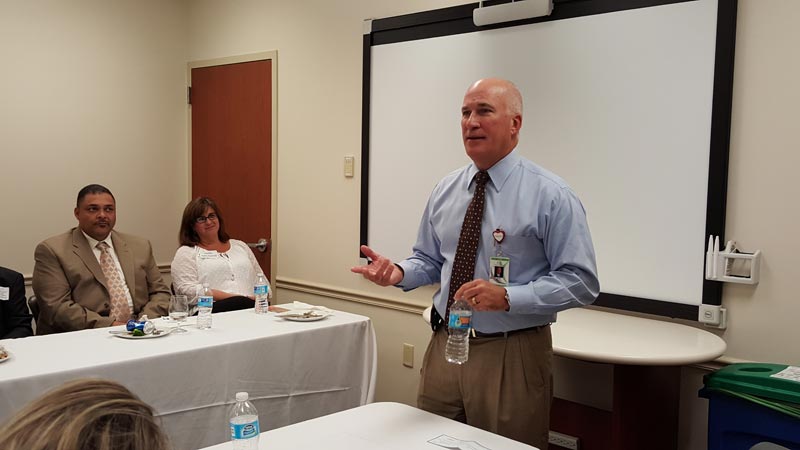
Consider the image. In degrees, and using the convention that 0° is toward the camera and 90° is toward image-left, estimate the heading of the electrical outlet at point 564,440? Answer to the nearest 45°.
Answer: approximately 45°

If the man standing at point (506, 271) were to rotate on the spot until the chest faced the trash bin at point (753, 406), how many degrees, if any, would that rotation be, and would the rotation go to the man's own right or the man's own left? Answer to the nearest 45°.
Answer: approximately 135° to the man's own left

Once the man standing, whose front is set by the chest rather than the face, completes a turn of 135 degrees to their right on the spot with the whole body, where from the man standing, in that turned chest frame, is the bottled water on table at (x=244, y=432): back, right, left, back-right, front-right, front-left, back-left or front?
back-left

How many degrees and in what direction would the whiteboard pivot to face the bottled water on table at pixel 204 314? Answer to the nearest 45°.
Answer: approximately 45° to its right

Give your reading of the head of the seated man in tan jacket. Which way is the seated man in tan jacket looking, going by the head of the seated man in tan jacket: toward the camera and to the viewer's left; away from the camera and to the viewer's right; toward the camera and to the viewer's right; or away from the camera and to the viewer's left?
toward the camera and to the viewer's right

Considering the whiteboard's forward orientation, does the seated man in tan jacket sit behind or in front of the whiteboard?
in front

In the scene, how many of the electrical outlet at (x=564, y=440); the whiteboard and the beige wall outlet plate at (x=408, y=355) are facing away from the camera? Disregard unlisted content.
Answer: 0

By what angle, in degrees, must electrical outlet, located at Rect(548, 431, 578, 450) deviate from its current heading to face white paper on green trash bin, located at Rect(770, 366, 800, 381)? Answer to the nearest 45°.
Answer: approximately 90° to its left

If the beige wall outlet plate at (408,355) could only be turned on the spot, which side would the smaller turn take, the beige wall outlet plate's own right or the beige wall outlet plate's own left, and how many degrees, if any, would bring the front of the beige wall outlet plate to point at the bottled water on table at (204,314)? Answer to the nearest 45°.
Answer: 0° — it already faces it

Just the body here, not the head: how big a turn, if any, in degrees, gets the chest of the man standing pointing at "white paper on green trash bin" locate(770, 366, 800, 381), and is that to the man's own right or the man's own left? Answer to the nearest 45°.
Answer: approximately 135° to the man's own left
